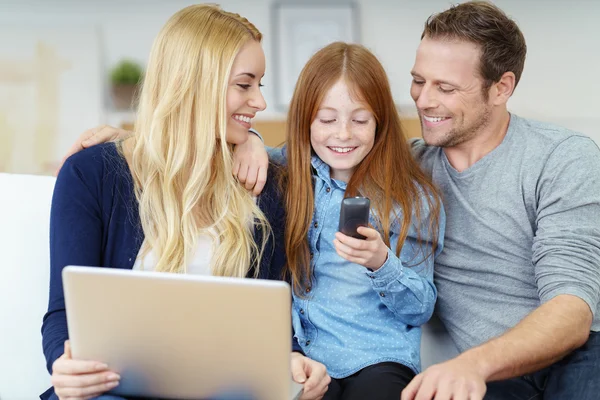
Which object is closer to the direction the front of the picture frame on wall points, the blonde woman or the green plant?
the blonde woman

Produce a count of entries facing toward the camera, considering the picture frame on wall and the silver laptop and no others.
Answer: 1

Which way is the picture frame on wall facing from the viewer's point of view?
toward the camera

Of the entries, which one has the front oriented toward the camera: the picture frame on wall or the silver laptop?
the picture frame on wall

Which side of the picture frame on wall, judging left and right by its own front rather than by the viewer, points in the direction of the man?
front

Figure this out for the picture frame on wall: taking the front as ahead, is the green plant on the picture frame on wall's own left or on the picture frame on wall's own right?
on the picture frame on wall's own right

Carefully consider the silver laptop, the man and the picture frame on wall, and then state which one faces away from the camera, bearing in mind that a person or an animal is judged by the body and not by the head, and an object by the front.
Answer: the silver laptop

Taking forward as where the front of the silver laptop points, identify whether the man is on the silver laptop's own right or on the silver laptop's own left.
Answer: on the silver laptop's own right

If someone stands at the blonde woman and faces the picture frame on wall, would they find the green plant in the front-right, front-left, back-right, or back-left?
front-left

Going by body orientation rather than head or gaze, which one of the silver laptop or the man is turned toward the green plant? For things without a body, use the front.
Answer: the silver laptop

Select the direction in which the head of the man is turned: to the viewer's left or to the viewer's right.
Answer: to the viewer's left

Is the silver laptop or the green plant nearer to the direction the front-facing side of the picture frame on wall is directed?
the silver laptop

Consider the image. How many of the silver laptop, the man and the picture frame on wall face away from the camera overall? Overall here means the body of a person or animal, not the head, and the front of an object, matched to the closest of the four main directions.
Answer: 1

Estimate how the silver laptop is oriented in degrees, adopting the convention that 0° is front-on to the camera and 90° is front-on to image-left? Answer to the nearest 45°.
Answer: approximately 180°

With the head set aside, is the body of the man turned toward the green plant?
no

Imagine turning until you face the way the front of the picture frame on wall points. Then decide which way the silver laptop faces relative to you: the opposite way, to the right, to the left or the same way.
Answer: the opposite way

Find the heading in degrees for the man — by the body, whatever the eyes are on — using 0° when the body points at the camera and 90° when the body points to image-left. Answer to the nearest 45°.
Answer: approximately 45°
